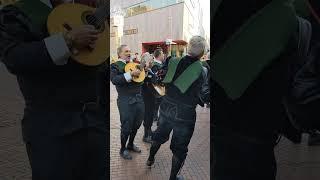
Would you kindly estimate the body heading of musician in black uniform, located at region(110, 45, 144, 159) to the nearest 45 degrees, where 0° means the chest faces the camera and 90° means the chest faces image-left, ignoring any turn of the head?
approximately 315°
